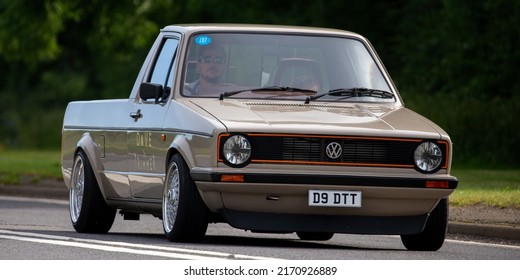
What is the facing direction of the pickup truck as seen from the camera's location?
facing the viewer and to the right of the viewer
